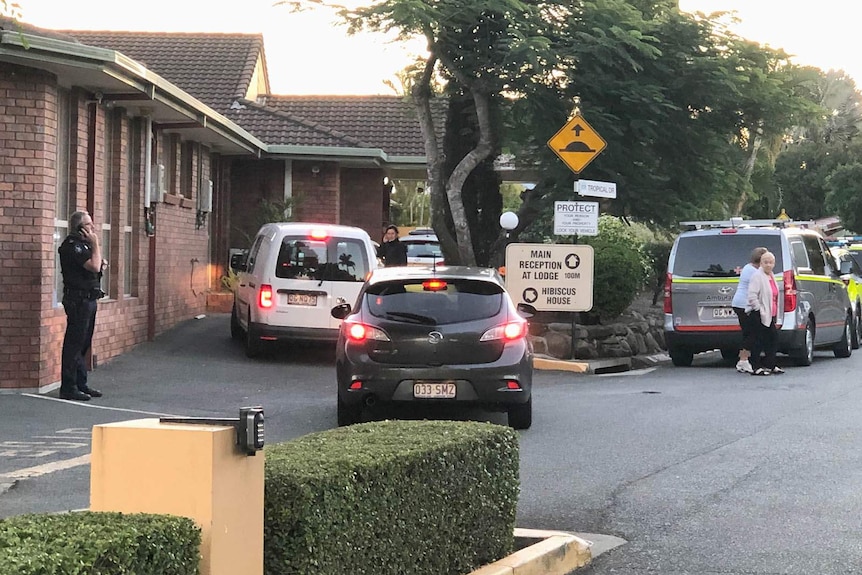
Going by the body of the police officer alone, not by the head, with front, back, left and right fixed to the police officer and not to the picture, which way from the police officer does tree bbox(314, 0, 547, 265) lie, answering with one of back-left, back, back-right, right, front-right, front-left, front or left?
front-left

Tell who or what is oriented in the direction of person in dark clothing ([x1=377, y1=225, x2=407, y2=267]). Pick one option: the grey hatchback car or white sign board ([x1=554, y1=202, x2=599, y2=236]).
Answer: the grey hatchback car

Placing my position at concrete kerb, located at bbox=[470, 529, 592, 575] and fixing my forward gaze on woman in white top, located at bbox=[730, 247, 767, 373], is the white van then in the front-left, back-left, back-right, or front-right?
front-left

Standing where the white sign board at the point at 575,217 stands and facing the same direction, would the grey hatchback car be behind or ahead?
ahead

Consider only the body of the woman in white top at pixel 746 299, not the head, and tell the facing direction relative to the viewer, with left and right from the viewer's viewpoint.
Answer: facing to the right of the viewer

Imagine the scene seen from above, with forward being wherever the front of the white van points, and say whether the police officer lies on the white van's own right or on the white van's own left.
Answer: on the white van's own left

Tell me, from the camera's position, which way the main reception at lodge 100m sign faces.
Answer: facing the viewer

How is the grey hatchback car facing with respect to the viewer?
away from the camera

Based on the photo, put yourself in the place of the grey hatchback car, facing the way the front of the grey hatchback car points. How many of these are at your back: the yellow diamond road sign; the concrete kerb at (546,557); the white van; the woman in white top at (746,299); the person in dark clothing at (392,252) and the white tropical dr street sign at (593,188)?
1

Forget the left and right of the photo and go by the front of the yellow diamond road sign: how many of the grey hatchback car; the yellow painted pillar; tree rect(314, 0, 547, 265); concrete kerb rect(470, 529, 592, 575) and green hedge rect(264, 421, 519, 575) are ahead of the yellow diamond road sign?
4

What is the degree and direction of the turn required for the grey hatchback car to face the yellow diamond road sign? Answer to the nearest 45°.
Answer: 0° — it already faces it

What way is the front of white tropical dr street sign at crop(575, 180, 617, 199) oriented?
toward the camera

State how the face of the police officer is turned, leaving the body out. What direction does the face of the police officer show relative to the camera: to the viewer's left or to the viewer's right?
to the viewer's right
